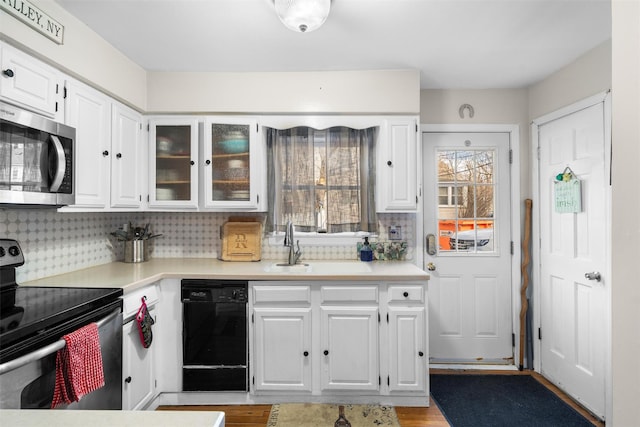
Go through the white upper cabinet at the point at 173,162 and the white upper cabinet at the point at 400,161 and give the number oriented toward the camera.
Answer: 2

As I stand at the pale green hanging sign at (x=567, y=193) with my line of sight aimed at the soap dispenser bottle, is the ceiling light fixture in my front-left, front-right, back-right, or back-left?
front-left

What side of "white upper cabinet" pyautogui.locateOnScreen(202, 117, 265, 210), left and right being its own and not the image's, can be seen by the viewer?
front

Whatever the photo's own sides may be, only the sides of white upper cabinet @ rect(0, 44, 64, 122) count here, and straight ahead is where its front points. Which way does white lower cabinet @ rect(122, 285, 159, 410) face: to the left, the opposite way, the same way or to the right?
the same way

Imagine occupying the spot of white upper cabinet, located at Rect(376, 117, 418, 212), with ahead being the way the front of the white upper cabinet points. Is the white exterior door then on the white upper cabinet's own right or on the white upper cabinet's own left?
on the white upper cabinet's own left

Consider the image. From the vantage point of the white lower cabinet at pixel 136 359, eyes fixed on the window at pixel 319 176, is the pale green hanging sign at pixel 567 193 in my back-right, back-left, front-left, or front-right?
front-right

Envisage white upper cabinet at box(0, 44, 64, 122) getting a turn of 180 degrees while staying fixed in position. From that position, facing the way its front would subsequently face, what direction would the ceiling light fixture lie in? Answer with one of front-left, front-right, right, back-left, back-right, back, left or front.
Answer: back

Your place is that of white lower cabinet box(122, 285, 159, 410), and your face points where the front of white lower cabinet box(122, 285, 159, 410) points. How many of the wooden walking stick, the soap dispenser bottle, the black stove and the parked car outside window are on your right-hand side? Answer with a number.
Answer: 1

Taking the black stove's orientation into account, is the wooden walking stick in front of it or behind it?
in front

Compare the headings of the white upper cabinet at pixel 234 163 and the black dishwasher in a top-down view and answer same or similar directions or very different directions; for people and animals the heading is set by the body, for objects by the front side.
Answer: same or similar directions

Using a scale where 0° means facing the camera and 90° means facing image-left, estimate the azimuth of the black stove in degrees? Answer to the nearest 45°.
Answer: approximately 315°

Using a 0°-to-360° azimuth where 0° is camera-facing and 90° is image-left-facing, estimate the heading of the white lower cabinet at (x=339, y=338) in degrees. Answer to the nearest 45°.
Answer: approximately 0°

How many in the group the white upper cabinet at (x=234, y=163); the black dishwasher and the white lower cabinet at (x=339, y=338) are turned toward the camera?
3
